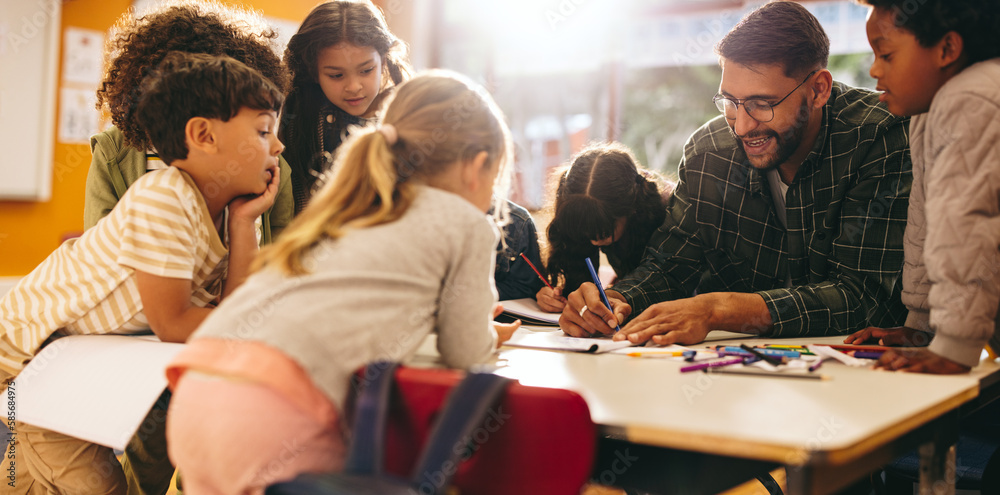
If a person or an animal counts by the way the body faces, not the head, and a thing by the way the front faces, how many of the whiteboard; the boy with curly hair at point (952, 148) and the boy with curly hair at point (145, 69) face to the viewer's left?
1

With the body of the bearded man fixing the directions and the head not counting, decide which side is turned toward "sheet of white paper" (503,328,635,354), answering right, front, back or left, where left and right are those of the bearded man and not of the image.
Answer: front

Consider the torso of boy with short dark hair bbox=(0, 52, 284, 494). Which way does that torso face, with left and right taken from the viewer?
facing to the right of the viewer

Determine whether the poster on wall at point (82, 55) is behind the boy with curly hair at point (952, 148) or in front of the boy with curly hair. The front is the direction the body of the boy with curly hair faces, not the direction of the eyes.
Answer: in front

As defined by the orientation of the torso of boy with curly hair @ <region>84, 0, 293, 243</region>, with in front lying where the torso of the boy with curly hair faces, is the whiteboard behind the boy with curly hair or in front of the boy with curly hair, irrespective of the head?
behind

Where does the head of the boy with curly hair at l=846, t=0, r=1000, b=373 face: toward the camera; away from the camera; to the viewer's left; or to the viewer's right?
to the viewer's left

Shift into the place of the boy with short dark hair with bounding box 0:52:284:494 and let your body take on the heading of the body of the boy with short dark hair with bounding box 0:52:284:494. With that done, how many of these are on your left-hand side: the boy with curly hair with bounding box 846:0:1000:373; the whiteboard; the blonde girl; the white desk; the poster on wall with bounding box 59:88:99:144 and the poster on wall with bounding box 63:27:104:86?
3

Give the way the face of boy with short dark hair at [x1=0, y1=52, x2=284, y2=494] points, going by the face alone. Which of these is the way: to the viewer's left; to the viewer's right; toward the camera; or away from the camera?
to the viewer's right

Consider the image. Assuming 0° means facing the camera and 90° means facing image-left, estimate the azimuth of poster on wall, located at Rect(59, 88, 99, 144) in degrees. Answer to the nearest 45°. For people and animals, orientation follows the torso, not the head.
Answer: approximately 0°

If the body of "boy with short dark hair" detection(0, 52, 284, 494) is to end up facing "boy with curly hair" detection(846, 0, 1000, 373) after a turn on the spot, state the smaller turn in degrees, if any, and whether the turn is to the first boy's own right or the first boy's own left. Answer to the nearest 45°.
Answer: approximately 45° to the first boy's own right

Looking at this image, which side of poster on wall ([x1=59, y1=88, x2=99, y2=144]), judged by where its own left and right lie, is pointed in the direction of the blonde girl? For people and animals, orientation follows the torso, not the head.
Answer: front

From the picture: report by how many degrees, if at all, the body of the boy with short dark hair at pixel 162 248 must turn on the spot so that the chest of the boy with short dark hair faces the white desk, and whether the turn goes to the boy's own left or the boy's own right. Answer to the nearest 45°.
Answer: approximately 45° to the boy's own right

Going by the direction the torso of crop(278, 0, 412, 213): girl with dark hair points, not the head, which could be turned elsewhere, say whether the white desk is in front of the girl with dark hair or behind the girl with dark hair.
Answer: in front

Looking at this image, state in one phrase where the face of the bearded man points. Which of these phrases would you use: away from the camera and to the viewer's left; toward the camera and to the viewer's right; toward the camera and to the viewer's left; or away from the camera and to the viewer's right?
toward the camera and to the viewer's left

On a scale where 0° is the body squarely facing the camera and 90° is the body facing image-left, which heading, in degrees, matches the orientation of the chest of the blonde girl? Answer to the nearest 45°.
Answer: approximately 225°

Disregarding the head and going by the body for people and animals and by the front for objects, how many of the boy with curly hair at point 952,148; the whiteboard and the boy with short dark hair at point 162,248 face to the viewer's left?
1
